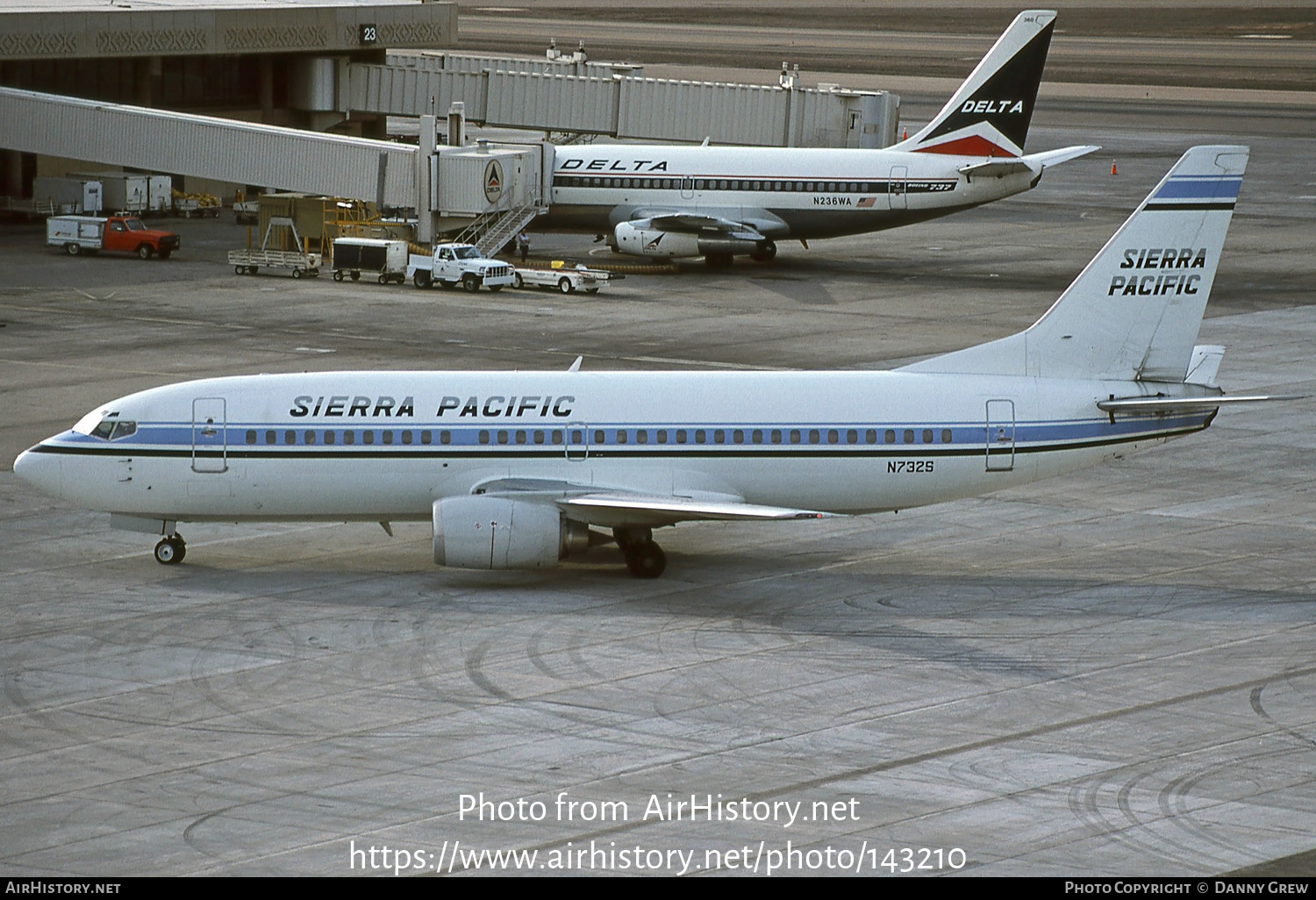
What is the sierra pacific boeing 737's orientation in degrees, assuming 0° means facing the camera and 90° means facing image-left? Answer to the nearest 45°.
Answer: approximately 90°
